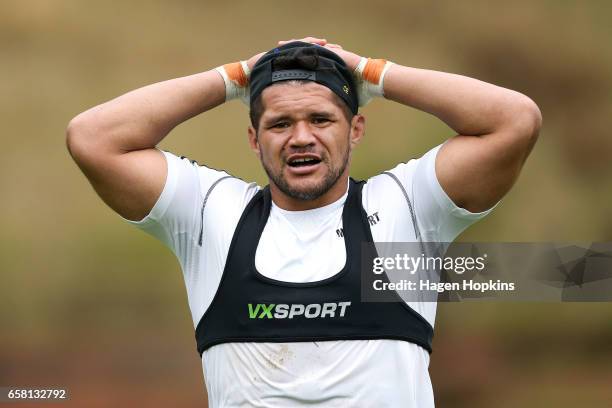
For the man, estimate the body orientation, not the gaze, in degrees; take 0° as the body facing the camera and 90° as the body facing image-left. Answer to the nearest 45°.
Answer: approximately 0°
